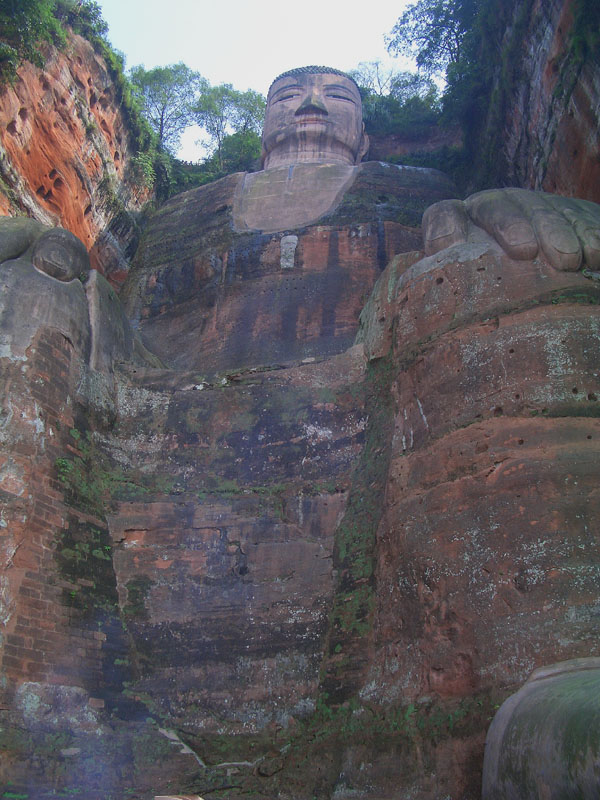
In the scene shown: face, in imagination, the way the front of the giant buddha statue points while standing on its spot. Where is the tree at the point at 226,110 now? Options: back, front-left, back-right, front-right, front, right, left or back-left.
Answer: back

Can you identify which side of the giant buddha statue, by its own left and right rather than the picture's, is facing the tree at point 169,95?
back

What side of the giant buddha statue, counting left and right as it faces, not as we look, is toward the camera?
front
